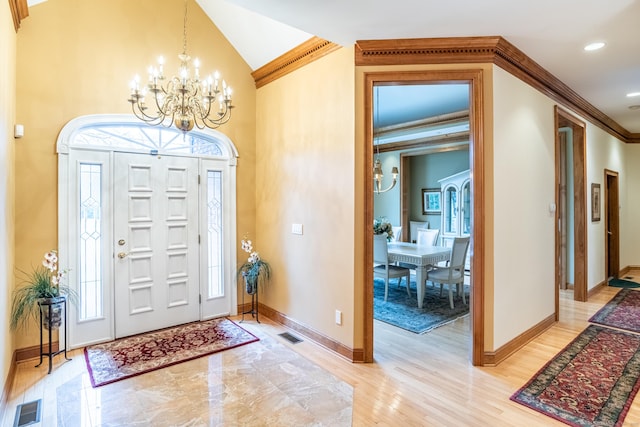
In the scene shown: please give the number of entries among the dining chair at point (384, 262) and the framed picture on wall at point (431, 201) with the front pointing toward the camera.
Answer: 1

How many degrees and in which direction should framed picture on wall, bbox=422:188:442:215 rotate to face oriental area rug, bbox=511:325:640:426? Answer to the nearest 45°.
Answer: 0° — it already faces it

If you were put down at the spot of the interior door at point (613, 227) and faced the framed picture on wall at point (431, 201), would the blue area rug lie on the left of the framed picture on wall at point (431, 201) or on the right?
left

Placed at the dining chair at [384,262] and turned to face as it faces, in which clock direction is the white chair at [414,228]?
The white chair is roughly at 11 o'clock from the dining chair.

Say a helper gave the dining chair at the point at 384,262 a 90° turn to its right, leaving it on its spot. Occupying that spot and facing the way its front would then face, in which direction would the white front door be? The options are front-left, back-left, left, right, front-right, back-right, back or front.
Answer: right

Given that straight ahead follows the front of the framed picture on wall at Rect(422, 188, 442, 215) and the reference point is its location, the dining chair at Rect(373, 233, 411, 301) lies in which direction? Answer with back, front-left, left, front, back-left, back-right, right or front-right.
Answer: front

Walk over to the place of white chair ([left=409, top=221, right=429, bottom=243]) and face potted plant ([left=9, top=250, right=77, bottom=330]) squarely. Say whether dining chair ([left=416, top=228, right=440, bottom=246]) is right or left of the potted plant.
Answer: left

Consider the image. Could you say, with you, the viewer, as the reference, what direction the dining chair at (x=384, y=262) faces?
facing away from the viewer and to the right of the viewer

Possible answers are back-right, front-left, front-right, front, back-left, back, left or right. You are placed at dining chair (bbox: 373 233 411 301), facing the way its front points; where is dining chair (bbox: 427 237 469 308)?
front-right

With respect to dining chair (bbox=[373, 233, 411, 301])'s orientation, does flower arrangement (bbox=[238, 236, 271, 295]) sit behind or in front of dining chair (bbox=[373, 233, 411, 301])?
behind

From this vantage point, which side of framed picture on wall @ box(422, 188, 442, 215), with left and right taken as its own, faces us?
front

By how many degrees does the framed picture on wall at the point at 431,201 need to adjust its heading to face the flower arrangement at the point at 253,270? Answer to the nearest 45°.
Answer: approximately 45° to its right

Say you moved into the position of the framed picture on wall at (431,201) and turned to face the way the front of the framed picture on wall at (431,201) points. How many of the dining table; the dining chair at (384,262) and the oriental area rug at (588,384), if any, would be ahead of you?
3
